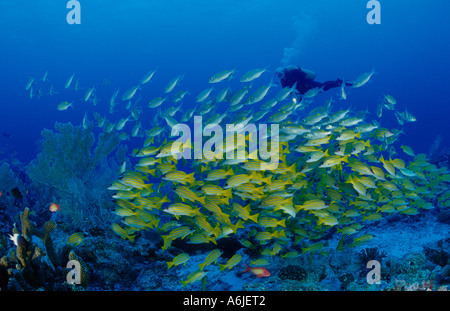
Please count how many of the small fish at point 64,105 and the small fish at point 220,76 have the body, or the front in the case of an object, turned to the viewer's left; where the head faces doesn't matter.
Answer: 2

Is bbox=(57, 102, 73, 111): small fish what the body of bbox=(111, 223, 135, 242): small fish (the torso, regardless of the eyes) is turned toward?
no

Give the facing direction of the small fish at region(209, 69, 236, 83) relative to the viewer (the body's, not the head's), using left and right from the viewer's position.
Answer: facing to the left of the viewer

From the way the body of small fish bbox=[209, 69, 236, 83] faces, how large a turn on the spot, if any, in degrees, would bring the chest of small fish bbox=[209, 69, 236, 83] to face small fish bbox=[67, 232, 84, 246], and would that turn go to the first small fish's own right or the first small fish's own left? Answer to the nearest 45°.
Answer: approximately 45° to the first small fish's own left

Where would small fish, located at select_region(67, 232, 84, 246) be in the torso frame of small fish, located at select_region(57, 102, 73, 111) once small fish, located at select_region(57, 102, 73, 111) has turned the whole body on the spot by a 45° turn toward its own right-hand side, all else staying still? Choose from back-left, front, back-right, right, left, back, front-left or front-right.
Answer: back-left

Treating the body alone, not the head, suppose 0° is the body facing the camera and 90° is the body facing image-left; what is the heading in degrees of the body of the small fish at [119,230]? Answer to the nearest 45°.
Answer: approximately 90°

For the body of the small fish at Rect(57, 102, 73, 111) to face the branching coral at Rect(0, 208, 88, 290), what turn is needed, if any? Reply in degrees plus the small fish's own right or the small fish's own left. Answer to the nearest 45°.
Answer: approximately 90° to the small fish's own left

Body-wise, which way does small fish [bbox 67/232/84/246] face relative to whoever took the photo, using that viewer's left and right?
facing to the left of the viewer

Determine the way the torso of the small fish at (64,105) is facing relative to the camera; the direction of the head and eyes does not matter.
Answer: to the viewer's left
